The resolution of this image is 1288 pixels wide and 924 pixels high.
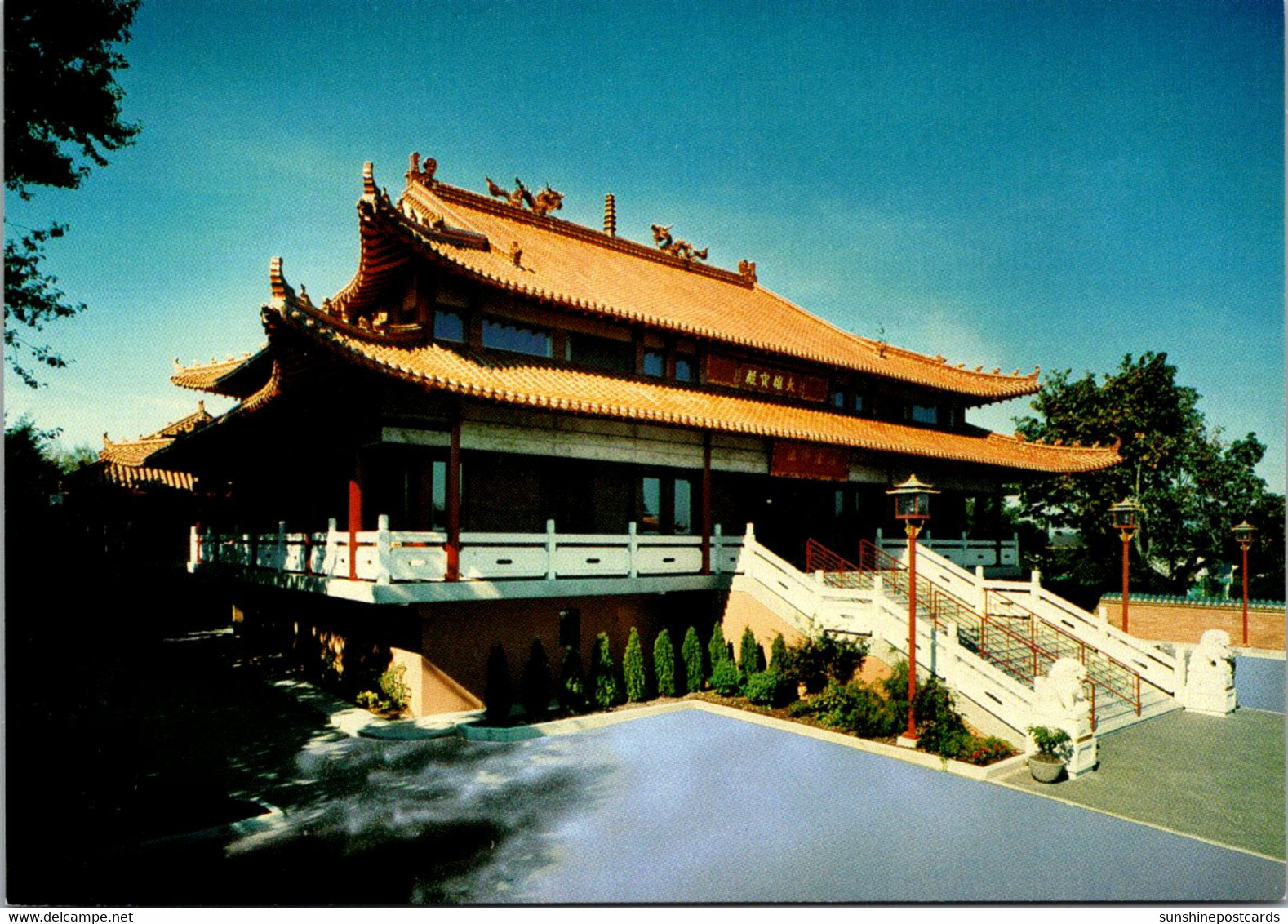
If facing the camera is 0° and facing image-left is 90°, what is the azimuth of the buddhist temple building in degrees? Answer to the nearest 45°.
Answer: approximately 315°

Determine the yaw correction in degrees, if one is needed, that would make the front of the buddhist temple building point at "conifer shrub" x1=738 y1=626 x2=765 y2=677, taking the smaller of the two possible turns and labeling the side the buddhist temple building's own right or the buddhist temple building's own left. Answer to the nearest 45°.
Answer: approximately 45° to the buddhist temple building's own left

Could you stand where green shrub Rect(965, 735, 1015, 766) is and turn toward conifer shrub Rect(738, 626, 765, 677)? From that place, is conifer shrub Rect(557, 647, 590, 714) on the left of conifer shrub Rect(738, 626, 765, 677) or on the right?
left

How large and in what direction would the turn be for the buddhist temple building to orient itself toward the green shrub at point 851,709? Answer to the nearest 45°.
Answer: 0° — it already faces it

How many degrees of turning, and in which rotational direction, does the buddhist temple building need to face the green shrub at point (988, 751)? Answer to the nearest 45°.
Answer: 0° — it already faces it

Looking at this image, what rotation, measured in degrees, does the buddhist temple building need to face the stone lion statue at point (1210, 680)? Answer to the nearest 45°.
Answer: approximately 45° to its left
